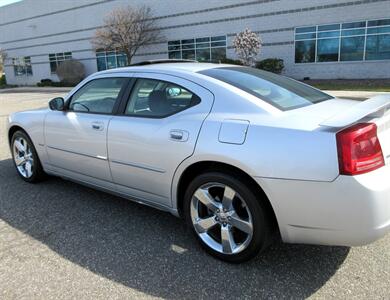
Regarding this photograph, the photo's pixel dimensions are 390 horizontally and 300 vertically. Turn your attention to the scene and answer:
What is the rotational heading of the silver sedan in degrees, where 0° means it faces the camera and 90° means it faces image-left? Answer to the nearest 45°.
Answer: approximately 135°

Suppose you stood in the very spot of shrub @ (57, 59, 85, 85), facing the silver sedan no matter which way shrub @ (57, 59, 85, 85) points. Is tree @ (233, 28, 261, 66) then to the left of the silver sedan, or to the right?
left

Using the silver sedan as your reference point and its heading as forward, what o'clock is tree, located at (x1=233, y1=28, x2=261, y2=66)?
The tree is roughly at 2 o'clock from the silver sedan.

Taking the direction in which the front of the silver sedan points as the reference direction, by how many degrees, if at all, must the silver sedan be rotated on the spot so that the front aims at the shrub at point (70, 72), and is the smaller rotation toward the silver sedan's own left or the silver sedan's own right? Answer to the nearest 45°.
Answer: approximately 45° to the silver sedan's own right
